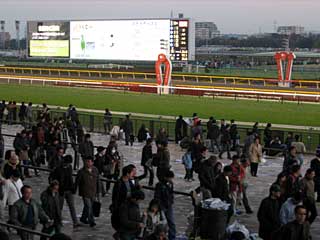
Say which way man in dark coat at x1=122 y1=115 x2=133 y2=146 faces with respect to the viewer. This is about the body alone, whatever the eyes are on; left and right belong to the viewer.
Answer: facing away from the viewer

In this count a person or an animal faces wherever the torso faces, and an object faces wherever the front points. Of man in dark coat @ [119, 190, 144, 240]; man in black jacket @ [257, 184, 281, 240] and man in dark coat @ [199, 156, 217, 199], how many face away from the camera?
0

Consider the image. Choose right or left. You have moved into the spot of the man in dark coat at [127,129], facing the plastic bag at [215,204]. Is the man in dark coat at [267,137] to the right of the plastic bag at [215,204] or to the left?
left

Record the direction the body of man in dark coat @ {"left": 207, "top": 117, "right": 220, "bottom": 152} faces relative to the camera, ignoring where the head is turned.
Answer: away from the camera

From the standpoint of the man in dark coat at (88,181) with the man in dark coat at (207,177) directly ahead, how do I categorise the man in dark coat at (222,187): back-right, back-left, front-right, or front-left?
front-right

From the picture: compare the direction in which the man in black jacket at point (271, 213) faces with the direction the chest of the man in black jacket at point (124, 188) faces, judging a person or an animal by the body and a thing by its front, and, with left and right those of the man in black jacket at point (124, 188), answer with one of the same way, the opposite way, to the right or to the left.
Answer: the same way

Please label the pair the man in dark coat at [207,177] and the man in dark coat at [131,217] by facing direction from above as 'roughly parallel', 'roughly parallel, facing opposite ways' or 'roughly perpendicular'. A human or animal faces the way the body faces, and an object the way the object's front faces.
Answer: roughly parallel

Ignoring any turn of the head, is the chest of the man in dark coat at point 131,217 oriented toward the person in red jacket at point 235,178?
no
